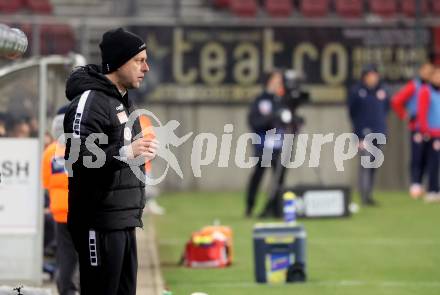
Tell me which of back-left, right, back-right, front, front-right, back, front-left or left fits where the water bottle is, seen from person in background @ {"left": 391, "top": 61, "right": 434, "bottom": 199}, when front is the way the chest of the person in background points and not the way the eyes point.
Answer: front-right

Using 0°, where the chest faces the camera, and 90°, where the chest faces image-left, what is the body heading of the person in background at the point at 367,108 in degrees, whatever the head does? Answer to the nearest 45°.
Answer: approximately 0°

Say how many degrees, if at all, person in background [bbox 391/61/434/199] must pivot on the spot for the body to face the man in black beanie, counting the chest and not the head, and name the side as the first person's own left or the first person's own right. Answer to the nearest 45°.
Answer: approximately 45° to the first person's own right

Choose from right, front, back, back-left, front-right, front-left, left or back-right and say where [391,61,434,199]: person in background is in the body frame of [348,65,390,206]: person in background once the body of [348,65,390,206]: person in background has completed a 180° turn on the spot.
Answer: front-right

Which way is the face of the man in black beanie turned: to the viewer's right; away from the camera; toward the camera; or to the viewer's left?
to the viewer's right

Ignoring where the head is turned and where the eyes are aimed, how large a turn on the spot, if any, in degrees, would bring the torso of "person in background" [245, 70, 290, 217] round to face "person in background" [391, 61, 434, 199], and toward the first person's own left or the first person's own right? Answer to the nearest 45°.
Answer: approximately 45° to the first person's own left

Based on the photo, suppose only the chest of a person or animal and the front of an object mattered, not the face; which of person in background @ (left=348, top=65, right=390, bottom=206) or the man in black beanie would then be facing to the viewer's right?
the man in black beanie

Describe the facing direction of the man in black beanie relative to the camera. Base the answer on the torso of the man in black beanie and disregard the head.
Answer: to the viewer's right

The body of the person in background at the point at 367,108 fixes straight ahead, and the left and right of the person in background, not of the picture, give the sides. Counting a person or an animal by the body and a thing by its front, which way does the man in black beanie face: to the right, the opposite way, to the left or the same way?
to the left

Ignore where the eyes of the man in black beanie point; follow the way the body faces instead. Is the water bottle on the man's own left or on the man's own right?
on the man's own left
